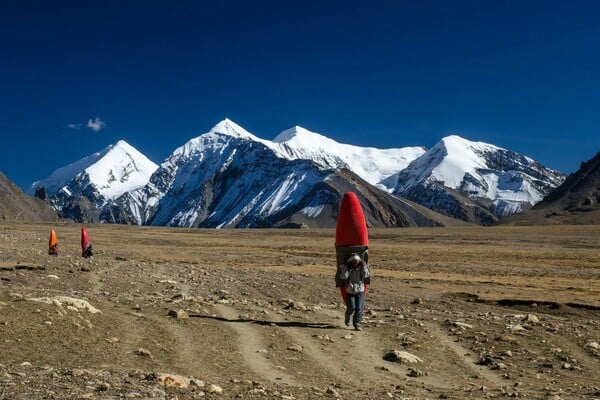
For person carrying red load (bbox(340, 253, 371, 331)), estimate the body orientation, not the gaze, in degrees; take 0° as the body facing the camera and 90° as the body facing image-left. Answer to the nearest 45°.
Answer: approximately 0°

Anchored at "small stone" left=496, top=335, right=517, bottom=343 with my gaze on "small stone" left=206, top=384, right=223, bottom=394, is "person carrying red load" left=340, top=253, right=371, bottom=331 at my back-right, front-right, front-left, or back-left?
front-right

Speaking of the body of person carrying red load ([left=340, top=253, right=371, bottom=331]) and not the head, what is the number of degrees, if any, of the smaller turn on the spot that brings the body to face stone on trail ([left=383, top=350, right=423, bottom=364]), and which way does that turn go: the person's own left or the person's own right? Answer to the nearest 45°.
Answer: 0° — they already face it

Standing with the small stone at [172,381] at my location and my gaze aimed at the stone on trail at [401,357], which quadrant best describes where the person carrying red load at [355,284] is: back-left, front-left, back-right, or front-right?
front-left

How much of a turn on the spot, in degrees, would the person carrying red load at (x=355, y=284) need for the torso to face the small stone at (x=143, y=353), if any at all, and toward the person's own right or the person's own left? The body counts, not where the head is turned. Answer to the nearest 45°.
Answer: approximately 45° to the person's own right

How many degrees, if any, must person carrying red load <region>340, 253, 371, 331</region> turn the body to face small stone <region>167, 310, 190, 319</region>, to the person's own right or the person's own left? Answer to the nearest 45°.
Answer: approximately 90° to the person's own right

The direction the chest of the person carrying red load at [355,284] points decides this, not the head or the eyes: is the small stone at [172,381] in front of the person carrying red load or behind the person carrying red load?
in front

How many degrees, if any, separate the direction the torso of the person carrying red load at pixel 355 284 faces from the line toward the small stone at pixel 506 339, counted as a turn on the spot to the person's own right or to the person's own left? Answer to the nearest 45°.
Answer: approximately 90° to the person's own left

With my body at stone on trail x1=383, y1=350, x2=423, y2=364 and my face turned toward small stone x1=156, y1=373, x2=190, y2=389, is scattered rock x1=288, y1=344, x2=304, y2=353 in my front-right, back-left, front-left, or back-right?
front-right

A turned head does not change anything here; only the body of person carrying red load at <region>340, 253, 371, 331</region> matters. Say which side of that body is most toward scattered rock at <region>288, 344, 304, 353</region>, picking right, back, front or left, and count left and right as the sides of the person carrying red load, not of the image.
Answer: front

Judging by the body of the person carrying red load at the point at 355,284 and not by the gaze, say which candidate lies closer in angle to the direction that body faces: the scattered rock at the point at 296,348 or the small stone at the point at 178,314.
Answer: the scattered rock
